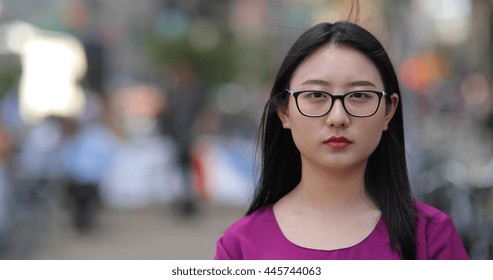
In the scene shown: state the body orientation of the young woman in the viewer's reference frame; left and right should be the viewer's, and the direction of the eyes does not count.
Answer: facing the viewer

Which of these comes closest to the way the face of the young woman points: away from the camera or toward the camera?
toward the camera
